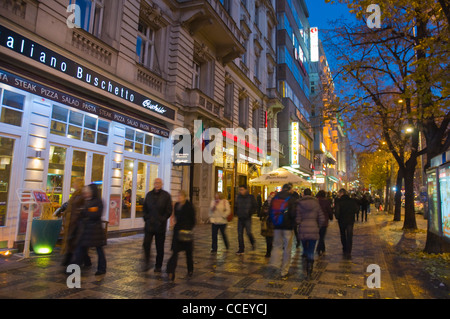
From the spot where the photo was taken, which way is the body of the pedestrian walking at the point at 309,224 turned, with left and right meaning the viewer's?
facing away from the viewer

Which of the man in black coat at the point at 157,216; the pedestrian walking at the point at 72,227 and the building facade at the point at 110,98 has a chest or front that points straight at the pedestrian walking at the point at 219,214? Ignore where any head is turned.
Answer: the building facade

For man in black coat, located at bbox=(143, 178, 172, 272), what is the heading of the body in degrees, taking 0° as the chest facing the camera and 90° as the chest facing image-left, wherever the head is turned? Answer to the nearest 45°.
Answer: approximately 0°

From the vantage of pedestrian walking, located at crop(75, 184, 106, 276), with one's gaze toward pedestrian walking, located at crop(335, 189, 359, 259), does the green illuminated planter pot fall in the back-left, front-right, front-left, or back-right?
back-left

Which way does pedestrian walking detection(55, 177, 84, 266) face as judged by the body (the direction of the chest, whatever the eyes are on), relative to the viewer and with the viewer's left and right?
facing to the left of the viewer

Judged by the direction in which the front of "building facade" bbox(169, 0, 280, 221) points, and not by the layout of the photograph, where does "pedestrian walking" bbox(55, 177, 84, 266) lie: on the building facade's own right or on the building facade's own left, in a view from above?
on the building facade's own right

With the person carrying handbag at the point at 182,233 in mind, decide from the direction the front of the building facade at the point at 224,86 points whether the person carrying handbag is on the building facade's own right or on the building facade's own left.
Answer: on the building facade's own right

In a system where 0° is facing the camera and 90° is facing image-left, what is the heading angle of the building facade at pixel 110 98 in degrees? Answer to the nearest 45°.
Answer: approximately 315°

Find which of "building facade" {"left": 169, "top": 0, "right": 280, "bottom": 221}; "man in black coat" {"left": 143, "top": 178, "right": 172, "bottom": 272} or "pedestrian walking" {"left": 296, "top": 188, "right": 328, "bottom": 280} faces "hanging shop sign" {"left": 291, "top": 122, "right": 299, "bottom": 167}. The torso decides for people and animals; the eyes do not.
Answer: the pedestrian walking

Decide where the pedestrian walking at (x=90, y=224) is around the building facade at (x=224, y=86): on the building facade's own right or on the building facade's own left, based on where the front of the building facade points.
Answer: on the building facade's own right

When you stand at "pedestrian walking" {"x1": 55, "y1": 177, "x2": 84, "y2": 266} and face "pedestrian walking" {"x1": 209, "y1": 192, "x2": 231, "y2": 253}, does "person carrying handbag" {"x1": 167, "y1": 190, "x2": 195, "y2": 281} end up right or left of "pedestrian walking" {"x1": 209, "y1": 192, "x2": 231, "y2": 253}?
right

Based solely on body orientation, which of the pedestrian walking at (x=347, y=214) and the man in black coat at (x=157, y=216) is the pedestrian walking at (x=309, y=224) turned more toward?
the pedestrian walking

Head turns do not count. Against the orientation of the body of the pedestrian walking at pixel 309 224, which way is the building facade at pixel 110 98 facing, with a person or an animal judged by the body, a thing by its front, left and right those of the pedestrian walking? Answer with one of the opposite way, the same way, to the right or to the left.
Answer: to the right

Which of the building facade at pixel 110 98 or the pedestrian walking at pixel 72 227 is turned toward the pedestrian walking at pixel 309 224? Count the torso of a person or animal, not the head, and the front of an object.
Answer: the building facade
